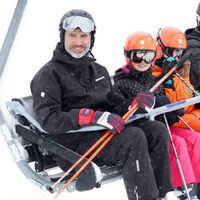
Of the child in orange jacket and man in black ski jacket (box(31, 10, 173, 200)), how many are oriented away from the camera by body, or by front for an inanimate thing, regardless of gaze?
0

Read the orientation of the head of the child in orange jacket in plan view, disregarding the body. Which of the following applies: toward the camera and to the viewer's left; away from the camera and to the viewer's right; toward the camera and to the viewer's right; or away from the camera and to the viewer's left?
toward the camera and to the viewer's right

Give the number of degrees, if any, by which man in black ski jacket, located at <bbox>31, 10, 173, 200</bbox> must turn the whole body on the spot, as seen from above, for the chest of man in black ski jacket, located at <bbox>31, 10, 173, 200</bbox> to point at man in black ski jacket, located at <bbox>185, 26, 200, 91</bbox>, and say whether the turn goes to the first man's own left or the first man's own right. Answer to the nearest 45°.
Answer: approximately 90° to the first man's own left

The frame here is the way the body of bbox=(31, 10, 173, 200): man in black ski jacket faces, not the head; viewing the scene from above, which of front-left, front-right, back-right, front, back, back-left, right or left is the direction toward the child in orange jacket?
left

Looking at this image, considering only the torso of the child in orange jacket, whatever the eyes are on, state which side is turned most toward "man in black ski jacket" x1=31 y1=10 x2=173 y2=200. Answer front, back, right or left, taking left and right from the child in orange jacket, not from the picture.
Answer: right

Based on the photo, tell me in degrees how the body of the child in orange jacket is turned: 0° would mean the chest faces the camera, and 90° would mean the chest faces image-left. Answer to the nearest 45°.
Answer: approximately 315°

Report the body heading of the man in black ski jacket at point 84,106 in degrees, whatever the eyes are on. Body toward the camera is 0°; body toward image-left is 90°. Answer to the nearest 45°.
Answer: approximately 315°
